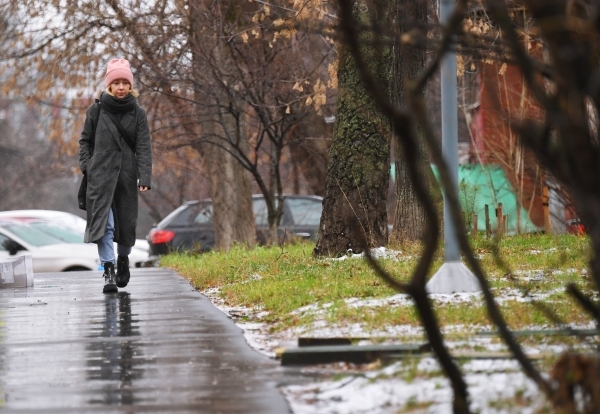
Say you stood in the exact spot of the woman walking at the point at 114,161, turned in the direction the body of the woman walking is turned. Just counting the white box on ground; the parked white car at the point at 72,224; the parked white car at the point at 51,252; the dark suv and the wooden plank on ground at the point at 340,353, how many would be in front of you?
1

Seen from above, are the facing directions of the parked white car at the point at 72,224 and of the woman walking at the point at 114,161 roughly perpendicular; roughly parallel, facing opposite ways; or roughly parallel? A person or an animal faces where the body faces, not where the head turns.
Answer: roughly perpendicular

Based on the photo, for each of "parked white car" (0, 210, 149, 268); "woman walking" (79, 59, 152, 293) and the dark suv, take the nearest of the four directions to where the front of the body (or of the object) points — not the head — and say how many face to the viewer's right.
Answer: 2

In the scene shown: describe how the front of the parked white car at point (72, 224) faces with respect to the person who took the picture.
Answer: facing to the right of the viewer

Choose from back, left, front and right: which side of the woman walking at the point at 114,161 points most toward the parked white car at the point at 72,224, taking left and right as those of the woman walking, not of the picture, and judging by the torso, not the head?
back

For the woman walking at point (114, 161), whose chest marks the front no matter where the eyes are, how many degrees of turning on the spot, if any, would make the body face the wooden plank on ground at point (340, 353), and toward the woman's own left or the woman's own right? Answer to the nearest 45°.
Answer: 0° — they already face it

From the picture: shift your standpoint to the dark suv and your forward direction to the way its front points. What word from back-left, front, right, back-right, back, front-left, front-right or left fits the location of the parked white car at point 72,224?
back

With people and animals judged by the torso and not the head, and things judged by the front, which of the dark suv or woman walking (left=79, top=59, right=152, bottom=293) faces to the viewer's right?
the dark suv

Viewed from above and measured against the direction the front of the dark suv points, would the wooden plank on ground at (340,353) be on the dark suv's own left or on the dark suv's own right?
on the dark suv's own right

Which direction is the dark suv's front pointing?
to the viewer's right

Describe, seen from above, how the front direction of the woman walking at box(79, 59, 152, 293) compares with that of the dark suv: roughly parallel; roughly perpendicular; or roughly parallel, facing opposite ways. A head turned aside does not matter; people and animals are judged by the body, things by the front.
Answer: roughly perpendicular

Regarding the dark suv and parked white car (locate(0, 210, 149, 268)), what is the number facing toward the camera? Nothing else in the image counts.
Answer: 0

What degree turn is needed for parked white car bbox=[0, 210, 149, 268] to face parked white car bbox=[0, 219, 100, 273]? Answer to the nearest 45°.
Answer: approximately 90° to its right
